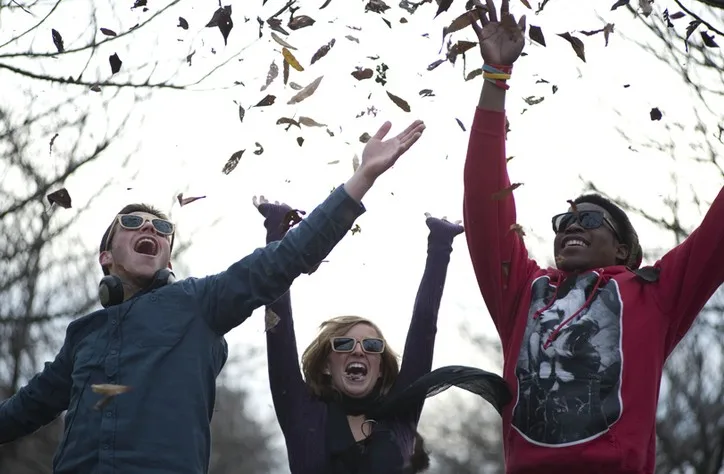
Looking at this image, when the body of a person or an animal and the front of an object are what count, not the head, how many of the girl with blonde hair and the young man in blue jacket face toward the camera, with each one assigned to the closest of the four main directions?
2

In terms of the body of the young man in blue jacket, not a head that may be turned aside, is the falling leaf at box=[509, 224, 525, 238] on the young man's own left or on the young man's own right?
on the young man's own left

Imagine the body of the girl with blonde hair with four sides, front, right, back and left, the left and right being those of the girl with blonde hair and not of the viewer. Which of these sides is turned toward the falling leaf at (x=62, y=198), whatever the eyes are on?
right

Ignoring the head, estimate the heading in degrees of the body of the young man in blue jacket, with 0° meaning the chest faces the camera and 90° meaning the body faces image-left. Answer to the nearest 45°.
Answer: approximately 0°

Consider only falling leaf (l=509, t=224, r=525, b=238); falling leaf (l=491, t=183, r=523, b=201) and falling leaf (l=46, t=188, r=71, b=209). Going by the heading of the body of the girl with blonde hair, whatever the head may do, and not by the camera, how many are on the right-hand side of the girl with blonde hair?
1
